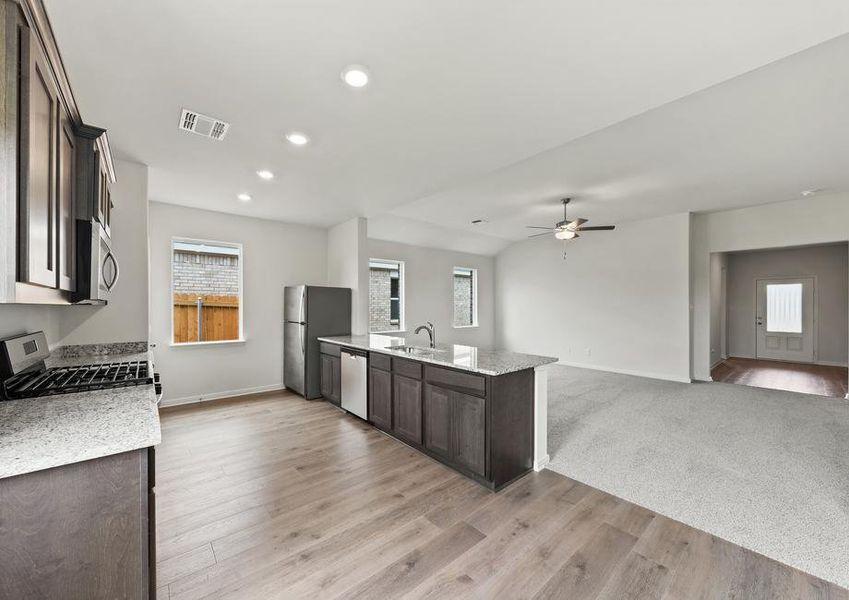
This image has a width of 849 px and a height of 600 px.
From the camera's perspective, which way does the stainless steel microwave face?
to the viewer's right

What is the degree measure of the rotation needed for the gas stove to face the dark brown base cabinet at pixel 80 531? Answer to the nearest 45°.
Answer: approximately 90° to its right

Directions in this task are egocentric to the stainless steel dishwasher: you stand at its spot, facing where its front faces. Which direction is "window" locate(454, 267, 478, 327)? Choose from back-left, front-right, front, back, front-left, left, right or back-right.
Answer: back

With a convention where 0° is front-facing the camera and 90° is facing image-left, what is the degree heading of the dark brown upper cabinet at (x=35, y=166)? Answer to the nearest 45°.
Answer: approximately 270°

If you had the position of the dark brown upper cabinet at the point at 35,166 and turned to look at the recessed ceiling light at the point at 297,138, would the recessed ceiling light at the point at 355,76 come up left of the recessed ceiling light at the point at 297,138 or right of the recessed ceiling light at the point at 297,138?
right

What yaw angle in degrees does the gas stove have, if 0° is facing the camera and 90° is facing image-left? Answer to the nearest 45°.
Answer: approximately 270°

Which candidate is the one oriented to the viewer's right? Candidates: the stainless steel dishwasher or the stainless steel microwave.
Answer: the stainless steel microwave

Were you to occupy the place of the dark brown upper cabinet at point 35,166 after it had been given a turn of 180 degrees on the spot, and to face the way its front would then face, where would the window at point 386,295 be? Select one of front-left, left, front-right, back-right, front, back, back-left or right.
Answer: back-right

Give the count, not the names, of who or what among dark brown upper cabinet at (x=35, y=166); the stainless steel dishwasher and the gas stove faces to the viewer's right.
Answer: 2

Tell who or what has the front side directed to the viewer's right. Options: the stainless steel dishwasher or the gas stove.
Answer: the gas stove

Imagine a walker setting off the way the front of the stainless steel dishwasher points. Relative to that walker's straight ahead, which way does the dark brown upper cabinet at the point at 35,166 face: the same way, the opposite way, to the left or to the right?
the opposite way

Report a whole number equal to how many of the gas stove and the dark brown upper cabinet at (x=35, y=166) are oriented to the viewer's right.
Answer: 2
